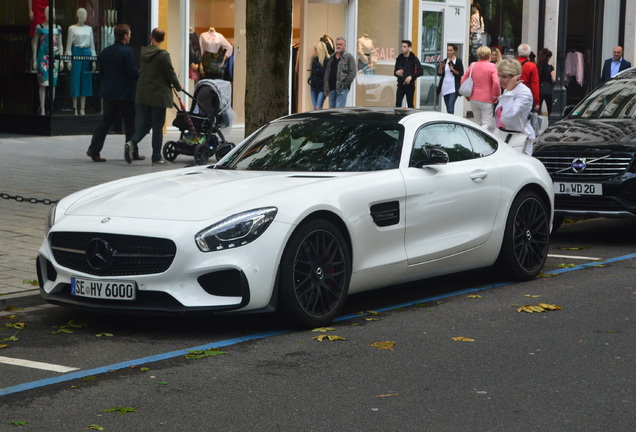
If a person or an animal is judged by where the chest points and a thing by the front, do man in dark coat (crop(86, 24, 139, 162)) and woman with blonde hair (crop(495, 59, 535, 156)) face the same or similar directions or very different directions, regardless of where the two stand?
very different directions

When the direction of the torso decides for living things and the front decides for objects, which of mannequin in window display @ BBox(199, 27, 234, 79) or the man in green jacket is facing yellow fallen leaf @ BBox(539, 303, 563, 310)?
the mannequin in window display

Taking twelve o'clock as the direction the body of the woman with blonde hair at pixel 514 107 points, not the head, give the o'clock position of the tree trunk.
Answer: The tree trunk is roughly at 12 o'clock from the woman with blonde hair.

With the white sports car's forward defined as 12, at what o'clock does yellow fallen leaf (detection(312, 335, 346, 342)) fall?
The yellow fallen leaf is roughly at 10 o'clock from the white sports car.

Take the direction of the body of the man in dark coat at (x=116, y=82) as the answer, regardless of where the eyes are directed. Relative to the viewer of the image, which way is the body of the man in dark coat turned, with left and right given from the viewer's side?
facing away from the viewer and to the right of the viewer

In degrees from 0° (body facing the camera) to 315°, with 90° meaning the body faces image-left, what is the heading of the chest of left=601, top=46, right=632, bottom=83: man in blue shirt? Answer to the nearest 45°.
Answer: approximately 0°

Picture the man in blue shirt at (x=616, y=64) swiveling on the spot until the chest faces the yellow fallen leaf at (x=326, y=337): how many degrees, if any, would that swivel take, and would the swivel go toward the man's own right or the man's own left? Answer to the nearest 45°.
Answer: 0° — they already face it

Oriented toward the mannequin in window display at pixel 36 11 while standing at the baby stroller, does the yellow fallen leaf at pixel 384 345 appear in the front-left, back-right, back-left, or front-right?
back-left

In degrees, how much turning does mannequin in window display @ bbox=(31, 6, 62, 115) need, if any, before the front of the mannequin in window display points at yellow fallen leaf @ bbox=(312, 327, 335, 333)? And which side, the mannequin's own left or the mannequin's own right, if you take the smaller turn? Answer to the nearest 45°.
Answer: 0° — it already faces it
